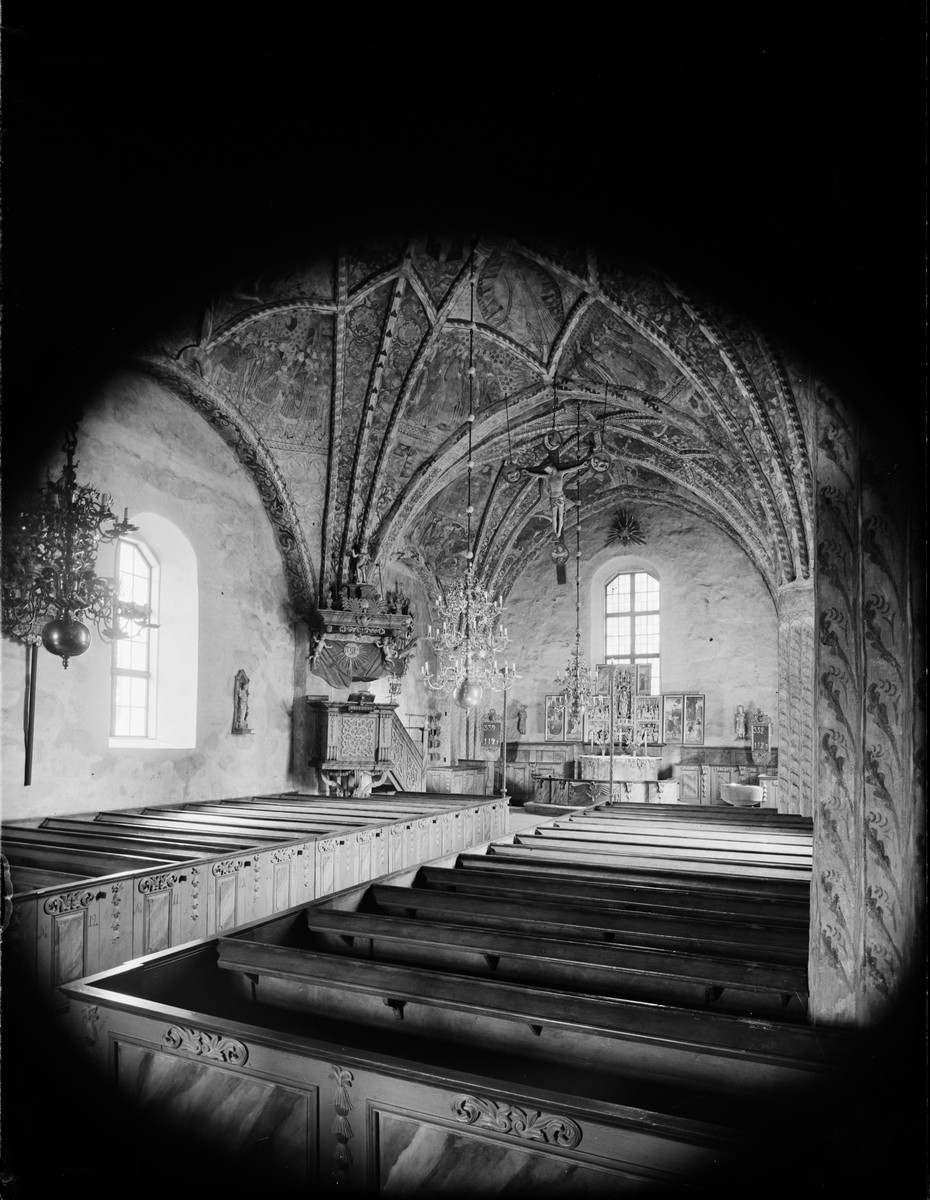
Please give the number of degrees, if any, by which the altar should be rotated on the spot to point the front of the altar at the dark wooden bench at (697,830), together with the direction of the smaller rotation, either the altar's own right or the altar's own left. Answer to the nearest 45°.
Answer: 0° — it already faces it

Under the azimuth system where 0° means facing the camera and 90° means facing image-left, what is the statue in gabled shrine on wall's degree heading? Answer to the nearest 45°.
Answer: approximately 315°

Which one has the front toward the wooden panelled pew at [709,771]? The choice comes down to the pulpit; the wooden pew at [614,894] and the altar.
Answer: the wooden pew

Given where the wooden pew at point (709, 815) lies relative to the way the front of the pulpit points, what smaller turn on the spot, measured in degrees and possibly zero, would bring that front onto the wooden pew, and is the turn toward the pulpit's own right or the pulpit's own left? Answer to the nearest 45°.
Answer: approximately 45° to the pulpit's own left

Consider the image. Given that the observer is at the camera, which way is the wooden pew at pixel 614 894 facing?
facing away from the viewer
